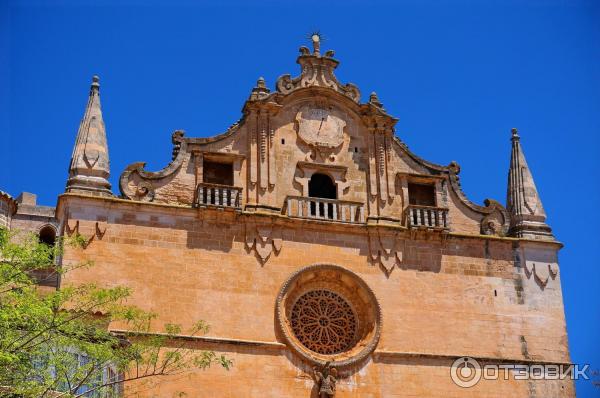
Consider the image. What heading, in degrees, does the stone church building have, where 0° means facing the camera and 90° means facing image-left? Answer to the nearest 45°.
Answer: approximately 0°
